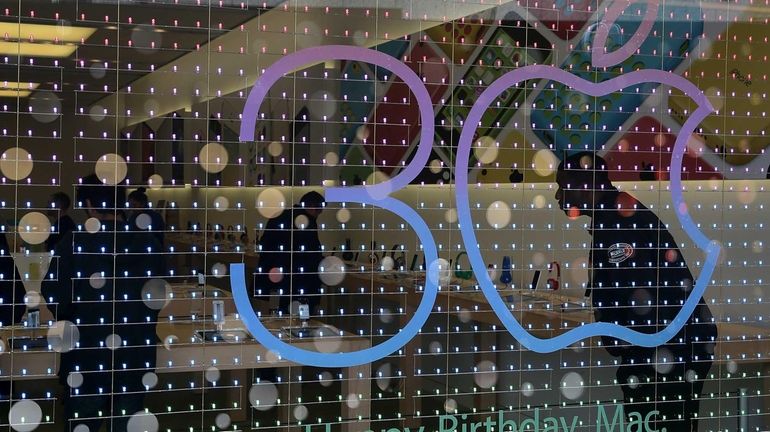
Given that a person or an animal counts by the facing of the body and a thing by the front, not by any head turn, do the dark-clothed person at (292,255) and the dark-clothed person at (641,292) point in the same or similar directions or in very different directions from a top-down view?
very different directions

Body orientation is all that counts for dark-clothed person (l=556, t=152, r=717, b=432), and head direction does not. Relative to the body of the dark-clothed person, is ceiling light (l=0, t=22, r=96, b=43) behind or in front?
in front

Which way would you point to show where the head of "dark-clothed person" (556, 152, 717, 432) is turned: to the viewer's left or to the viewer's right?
to the viewer's left

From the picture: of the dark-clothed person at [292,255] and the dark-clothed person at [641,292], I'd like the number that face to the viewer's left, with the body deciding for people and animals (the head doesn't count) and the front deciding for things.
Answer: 1

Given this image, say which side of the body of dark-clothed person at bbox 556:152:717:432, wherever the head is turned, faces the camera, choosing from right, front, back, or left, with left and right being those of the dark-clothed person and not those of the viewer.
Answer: left

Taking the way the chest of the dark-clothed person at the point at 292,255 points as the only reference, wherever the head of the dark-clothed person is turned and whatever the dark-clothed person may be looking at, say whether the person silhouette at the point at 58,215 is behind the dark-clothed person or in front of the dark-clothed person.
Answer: behind
